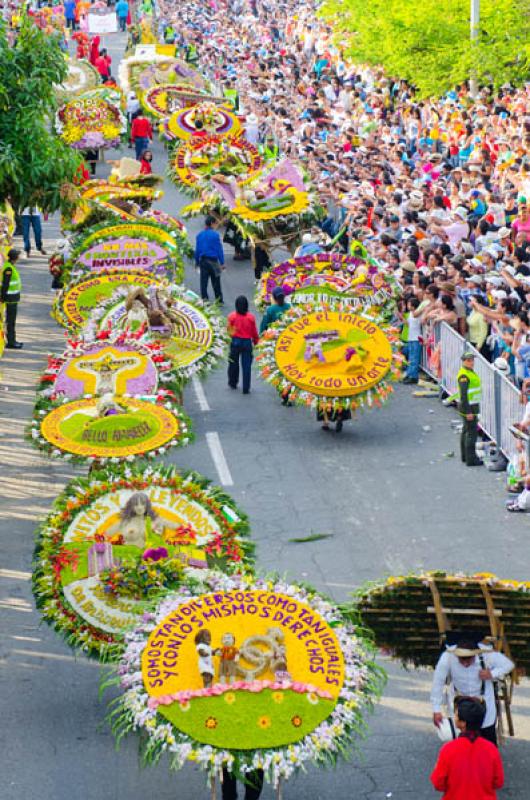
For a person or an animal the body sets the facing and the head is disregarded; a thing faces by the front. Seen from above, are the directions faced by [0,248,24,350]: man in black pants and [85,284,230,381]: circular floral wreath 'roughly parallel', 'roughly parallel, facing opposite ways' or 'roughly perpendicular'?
roughly perpendicular

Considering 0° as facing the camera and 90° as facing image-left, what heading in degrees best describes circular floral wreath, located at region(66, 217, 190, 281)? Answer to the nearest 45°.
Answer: approximately 0°

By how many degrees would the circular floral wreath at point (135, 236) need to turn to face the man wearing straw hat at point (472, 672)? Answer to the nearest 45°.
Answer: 0° — it already faces them

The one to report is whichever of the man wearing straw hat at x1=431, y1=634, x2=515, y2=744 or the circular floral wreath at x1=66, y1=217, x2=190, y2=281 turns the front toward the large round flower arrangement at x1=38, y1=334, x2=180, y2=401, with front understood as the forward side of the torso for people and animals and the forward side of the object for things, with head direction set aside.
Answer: the circular floral wreath

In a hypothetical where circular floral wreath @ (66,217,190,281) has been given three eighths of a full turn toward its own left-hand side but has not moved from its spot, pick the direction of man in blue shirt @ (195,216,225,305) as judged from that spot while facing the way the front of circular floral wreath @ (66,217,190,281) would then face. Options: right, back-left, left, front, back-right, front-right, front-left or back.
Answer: front

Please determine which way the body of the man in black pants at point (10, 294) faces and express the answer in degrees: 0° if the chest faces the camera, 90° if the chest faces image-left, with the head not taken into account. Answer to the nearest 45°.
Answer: approximately 270°
